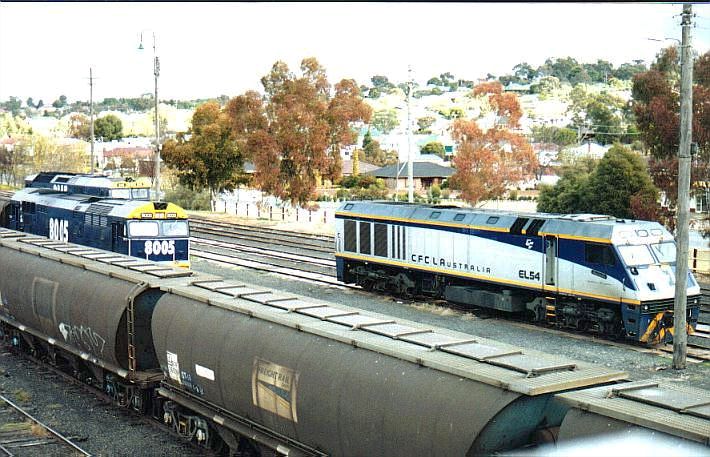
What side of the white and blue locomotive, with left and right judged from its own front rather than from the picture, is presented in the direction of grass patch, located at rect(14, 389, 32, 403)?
right

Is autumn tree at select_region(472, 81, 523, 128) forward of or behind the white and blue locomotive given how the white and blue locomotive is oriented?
behind

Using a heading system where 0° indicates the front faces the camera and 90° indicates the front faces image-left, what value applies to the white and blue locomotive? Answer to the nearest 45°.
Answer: approximately 315°

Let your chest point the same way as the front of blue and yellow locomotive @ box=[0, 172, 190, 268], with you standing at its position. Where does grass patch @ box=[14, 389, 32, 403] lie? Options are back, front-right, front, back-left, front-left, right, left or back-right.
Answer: front-right

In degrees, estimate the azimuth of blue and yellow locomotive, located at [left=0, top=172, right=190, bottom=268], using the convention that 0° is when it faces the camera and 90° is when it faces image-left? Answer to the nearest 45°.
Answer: approximately 315°

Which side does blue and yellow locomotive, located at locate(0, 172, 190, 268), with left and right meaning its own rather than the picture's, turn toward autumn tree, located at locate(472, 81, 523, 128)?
left

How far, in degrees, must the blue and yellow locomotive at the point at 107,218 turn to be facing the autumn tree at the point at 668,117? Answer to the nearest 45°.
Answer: approximately 45° to its left

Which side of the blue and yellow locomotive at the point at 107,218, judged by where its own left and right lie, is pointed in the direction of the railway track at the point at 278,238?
left

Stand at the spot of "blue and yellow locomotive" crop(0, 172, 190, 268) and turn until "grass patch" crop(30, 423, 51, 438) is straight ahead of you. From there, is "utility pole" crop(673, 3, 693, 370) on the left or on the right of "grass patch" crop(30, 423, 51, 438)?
left

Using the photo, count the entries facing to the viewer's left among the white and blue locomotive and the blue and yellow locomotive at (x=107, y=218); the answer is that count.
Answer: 0

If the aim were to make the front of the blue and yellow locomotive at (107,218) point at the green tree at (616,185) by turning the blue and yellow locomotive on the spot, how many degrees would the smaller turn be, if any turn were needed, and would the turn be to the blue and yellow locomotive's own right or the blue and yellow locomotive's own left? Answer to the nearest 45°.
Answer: approximately 45° to the blue and yellow locomotive's own left

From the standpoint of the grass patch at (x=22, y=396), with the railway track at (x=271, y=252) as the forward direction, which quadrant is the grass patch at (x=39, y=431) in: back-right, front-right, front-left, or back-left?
back-right
